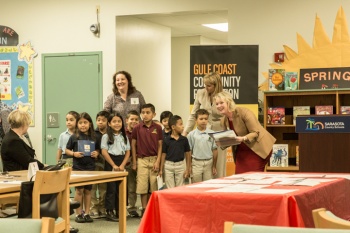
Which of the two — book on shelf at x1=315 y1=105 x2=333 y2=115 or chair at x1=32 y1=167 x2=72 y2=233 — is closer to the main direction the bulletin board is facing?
the chair

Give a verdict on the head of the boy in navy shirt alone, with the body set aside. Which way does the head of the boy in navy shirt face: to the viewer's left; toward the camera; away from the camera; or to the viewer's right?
to the viewer's right

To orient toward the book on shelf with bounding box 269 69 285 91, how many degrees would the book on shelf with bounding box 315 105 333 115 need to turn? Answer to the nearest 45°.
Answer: approximately 90° to its right

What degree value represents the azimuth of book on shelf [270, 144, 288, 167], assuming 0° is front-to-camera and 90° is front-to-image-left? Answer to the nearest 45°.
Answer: approximately 0°

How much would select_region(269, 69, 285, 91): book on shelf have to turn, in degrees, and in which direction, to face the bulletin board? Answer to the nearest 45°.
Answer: approximately 90° to its right
